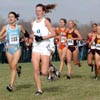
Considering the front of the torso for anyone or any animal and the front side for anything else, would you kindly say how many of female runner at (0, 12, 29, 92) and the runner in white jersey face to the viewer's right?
0

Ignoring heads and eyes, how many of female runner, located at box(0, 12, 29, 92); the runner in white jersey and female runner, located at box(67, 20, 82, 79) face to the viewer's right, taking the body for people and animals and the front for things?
0

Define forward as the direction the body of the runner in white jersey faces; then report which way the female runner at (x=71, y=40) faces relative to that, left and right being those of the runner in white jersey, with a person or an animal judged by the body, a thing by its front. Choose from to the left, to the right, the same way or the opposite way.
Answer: the same way

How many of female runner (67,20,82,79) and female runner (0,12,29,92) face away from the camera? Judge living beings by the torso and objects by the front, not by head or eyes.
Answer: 0

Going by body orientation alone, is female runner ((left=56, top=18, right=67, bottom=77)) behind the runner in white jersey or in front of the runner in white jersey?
behind

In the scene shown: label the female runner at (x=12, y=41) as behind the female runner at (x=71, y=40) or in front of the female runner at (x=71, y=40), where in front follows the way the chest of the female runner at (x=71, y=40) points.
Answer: in front

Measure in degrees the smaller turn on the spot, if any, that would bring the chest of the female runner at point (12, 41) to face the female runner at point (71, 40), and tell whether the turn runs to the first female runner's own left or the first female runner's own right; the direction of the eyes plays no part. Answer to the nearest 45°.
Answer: approximately 135° to the first female runner's own left

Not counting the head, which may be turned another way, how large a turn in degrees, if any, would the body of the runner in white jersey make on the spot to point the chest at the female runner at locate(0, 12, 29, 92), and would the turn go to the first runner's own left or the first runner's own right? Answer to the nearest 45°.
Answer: approximately 90° to the first runner's own right

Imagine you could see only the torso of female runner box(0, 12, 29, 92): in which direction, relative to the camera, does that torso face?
toward the camera

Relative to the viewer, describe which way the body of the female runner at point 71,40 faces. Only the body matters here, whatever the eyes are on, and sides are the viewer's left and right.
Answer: facing the viewer and to the left of the viewer
